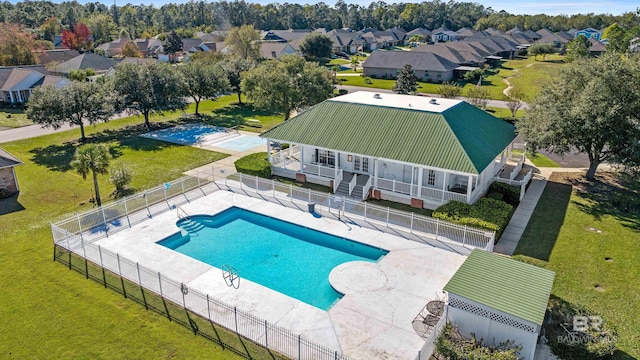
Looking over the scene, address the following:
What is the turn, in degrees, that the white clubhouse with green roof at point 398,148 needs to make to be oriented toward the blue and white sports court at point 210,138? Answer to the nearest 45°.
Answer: approximately 90° to its right

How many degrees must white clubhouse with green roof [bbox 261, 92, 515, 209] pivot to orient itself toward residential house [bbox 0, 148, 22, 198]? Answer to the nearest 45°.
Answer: approximately 45° to its right

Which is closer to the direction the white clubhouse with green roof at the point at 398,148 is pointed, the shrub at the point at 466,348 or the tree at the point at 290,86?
the shrub

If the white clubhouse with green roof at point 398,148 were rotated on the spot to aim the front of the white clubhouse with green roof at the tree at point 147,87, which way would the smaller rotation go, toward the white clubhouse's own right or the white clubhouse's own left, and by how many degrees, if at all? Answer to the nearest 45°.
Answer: approximately 90° to the white clubhouse's own right

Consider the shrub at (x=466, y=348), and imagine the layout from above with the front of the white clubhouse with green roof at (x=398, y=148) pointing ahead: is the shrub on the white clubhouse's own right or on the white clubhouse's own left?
on the white clubhouse's own left

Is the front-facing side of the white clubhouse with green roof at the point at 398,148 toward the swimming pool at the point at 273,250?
yes

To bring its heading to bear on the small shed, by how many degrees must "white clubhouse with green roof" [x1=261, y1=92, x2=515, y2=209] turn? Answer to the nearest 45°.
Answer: approximately 45° to its left

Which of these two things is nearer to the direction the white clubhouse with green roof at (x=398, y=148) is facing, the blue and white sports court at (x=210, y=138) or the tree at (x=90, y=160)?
the tree

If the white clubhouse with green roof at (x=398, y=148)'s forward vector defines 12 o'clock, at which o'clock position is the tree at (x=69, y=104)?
The tree is roughly at 2 o'clock from the white clubhouse with green roof.

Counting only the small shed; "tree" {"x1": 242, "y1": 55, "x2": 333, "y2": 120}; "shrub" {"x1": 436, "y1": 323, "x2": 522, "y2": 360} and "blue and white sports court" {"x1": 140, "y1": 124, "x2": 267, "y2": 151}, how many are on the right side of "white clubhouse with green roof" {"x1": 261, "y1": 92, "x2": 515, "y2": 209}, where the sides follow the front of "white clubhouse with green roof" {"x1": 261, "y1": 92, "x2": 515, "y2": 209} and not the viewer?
2

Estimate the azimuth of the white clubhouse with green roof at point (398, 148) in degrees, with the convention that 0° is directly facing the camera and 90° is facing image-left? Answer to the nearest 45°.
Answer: approximately 45°
